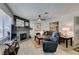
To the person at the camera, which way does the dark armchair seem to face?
facing to the left of the viewer

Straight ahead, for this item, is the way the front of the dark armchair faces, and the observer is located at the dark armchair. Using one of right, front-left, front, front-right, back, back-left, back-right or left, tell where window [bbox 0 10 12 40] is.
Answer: front
